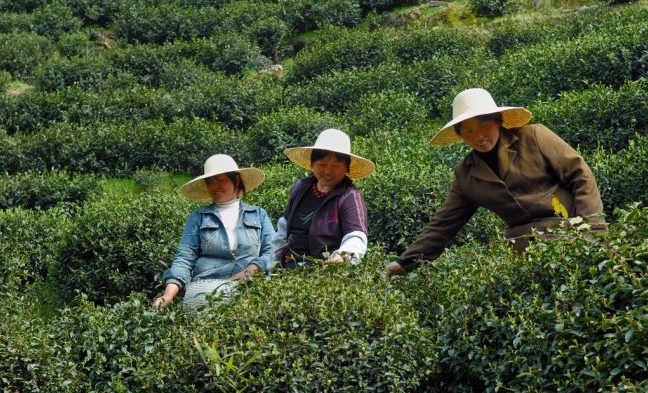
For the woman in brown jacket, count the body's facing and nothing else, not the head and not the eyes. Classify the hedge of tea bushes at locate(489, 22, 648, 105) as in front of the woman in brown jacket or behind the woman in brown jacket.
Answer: behind

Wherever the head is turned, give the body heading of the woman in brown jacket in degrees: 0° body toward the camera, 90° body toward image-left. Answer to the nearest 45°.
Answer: approximately 45°

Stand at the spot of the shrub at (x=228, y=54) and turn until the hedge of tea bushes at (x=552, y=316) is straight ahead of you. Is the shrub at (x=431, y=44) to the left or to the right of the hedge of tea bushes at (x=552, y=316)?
left

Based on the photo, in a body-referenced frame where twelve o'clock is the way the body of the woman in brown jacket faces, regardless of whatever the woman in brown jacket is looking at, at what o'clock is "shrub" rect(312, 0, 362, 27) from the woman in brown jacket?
The shrub is roughly at 4 o'clock from the woman in brown jacket.

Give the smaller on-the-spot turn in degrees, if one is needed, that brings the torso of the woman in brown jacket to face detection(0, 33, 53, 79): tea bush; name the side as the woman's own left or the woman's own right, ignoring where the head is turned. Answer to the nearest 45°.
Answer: approximately 90° to the woman's own right

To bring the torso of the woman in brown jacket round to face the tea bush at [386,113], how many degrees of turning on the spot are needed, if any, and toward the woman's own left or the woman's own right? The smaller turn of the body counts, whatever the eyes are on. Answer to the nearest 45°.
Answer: approximately 135° to the woman's own right

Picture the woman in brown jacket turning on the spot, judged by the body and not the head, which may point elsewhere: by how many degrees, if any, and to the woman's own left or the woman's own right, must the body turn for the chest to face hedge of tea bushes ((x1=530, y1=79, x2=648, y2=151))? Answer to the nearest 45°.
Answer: approximately 135° to the woman's own right

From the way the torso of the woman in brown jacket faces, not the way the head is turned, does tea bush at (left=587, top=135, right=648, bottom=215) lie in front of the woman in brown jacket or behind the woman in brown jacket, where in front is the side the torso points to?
behind

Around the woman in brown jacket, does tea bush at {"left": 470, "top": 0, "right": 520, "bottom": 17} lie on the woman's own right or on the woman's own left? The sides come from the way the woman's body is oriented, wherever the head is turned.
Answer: on the woman's own right

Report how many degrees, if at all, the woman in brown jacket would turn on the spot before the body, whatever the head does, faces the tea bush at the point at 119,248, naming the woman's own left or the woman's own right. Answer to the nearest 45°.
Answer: approximately 90° to the woman's own right

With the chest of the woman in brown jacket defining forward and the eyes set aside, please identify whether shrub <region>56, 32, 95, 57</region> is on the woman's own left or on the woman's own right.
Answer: on the woman's own right

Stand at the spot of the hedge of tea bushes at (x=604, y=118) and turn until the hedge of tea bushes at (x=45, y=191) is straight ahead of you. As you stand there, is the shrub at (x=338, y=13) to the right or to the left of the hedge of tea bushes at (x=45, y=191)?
right
